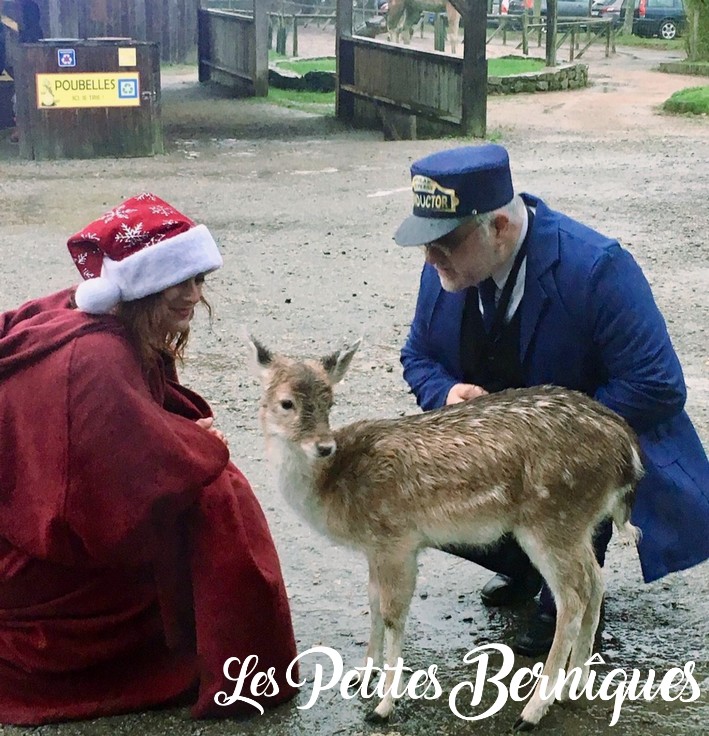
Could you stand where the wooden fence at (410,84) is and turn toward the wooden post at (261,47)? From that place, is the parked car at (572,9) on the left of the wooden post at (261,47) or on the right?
right

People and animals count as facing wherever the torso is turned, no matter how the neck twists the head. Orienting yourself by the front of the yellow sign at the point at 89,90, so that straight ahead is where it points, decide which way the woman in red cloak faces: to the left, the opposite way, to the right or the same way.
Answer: to the left

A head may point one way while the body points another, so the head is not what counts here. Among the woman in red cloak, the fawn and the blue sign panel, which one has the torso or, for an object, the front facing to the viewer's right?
the woman in red cloak

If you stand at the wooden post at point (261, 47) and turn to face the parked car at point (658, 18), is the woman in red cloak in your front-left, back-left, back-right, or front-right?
back-right

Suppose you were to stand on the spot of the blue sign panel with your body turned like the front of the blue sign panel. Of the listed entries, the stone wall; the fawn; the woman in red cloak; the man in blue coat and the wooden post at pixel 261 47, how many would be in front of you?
3

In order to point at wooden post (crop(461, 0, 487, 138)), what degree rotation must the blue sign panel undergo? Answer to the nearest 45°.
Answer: approximately 90° to its left

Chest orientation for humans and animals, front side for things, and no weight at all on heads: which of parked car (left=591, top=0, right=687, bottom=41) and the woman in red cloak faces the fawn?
the woman in red cloak

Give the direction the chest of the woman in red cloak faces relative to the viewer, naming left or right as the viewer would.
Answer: facing to the right of the viewer

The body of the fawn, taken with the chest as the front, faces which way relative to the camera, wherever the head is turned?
to the viewer's left

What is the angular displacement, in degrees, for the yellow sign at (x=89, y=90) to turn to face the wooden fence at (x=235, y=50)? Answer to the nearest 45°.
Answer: approximately 180°

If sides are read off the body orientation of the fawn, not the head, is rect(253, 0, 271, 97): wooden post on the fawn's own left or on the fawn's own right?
on the fawn's own right

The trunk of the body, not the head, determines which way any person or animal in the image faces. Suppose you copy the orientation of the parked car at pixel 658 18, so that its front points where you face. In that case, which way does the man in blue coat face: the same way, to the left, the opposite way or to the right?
the opposite way

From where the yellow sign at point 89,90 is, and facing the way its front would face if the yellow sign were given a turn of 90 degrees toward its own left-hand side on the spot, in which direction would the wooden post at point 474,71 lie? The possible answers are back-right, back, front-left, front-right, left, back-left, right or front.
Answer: front
